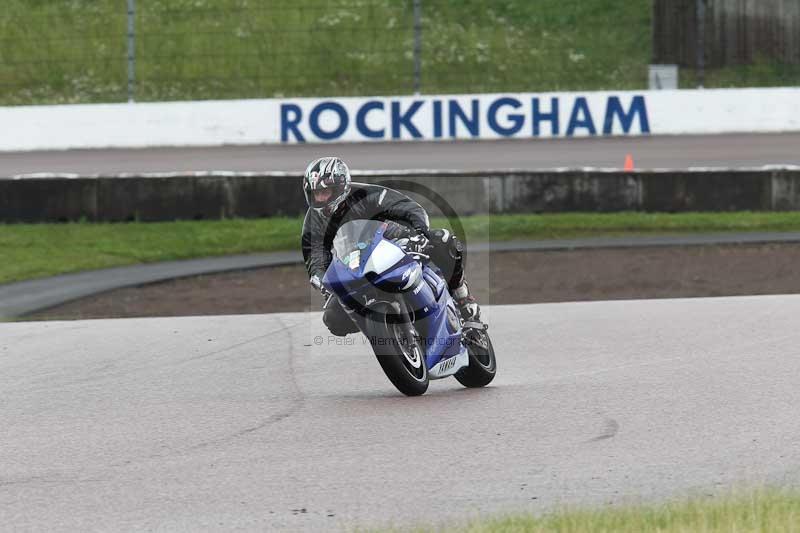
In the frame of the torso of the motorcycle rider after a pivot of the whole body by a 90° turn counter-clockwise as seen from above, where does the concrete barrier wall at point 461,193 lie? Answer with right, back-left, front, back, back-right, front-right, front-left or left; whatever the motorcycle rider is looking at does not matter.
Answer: back-left

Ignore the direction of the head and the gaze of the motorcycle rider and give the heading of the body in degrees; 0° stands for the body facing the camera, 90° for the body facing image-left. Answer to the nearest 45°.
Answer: approximately 45°

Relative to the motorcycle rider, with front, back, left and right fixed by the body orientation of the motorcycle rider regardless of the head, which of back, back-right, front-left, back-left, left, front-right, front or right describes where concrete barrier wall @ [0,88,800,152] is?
back-right

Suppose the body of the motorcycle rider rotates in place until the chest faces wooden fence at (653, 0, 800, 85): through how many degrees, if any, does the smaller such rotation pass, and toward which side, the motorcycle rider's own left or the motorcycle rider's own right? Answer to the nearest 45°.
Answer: approximately 135° to the motorcycle rider's own right
